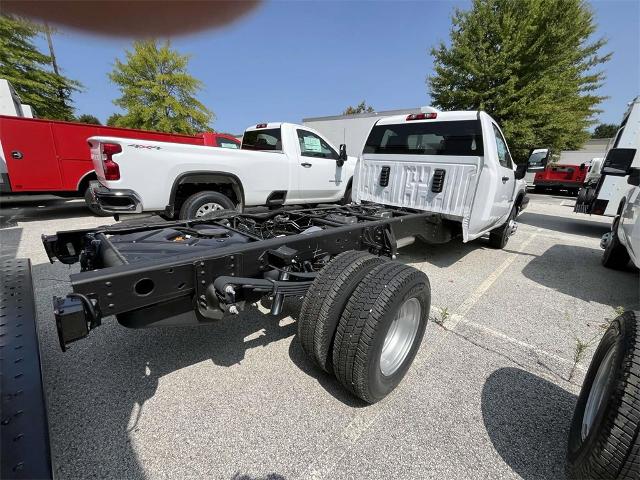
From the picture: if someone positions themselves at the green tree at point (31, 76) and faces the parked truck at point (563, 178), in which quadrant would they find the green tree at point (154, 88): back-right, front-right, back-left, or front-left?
front-left

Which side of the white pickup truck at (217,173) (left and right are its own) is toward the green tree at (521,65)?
front

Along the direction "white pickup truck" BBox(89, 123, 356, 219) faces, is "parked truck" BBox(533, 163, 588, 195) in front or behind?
in front

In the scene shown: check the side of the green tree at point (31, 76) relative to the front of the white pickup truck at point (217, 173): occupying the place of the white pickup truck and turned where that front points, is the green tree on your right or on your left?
on your left

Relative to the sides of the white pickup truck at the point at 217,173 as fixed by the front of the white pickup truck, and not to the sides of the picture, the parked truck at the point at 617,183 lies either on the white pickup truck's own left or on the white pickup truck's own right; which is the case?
on the white pickup truck's own right

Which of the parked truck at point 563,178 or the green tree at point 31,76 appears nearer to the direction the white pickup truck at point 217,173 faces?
the parked truck

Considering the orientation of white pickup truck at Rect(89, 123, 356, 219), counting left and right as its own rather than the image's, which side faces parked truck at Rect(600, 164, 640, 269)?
right

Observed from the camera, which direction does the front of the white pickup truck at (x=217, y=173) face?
facing away from the viewer and to the right of the viewer

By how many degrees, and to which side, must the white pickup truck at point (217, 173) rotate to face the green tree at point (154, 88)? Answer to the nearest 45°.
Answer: approximately 45° to its left

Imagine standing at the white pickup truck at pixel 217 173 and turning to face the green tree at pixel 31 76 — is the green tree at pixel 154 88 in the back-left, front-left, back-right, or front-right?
front-right

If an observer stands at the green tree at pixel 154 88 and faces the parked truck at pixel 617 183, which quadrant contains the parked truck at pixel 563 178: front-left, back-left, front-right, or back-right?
front-left
